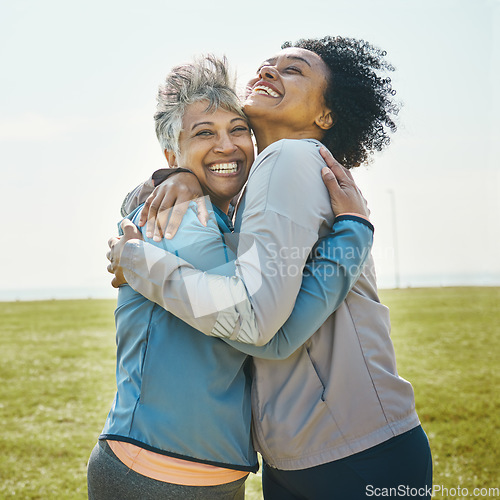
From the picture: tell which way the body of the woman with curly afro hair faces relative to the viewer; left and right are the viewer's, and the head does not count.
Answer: facing to the left of the viewer

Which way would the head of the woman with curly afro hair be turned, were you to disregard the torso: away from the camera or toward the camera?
toward the camera
